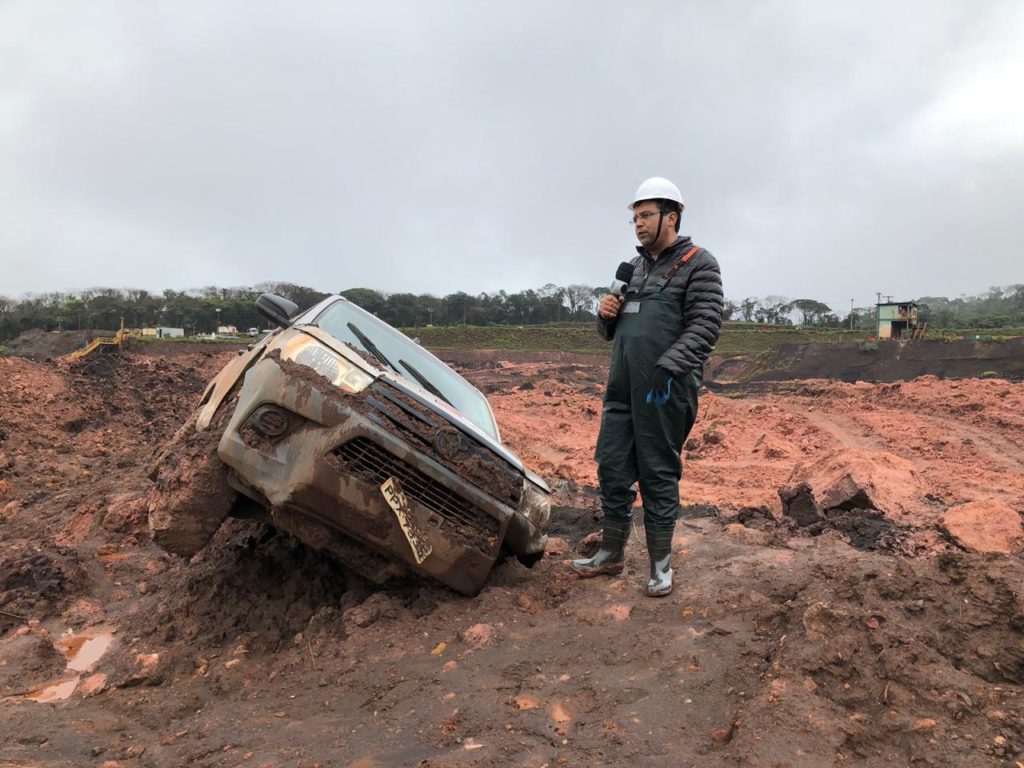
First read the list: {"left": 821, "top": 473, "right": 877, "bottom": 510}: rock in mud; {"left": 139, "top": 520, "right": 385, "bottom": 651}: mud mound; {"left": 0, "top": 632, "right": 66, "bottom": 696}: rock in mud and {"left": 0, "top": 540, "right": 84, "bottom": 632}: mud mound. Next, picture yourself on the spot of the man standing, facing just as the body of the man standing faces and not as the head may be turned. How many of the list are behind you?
1

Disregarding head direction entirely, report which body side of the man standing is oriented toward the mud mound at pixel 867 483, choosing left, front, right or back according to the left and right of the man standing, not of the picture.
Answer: back

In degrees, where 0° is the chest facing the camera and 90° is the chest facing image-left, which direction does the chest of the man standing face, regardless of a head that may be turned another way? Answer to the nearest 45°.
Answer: approximately 45°

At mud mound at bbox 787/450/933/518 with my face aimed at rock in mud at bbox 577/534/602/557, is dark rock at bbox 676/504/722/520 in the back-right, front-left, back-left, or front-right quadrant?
front-right

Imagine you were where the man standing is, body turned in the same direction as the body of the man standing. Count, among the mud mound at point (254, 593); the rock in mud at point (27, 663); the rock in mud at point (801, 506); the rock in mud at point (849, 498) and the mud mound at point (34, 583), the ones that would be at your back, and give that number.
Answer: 2

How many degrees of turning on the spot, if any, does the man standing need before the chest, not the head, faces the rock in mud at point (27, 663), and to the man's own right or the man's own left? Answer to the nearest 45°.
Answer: approximately 45° to the man's own right

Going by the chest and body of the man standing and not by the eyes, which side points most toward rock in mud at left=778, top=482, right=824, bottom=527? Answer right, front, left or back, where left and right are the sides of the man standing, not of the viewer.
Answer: back

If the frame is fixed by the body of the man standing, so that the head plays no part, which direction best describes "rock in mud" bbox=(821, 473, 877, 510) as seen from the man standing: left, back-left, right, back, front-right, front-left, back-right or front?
back

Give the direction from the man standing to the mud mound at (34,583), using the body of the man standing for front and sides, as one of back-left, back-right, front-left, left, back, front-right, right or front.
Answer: front-right

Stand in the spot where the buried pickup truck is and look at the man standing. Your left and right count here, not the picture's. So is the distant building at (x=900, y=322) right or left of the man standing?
left

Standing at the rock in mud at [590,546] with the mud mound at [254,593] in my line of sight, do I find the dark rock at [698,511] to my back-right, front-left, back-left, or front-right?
back-right

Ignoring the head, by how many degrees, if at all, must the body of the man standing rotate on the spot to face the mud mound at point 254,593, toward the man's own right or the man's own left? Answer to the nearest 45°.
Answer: approximately 45° to the man's own right
